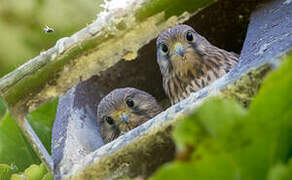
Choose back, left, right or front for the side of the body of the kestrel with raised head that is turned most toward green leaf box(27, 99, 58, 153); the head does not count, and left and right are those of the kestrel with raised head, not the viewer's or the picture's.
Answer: right

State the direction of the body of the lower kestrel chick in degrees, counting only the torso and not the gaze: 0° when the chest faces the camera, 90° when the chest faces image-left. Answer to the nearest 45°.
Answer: approximately 0°

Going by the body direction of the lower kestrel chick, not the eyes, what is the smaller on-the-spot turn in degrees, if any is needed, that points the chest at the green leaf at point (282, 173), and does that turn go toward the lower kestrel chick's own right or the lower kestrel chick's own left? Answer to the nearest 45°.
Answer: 0° — it already faces it

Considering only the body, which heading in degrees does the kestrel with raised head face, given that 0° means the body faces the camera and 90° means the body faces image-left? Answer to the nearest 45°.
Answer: approximately 0°

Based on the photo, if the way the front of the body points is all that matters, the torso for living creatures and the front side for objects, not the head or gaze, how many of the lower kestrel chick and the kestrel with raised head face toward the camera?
2

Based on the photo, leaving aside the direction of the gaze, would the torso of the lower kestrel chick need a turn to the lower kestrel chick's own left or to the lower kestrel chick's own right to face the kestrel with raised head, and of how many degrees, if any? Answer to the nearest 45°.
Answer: approximately 45° to the lower kestrel chick's own left

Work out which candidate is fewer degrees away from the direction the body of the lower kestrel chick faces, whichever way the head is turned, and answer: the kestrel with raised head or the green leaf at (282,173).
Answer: the green leaf

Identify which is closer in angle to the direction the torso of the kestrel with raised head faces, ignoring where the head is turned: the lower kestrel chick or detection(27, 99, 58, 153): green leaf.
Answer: the green leaf
